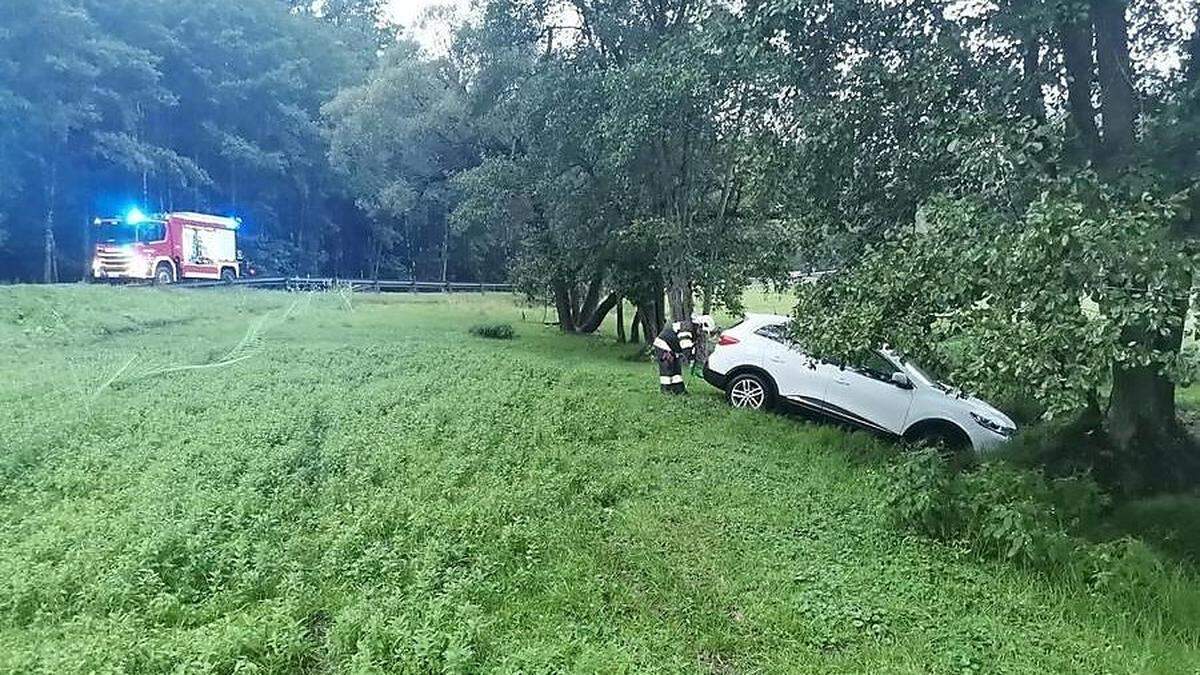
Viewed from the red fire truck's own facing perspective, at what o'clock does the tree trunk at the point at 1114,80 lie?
The tree trunk is roughly at 10 o'clock from the red fire truck.

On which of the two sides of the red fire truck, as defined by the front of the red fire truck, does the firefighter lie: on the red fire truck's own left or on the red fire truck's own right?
on the red fire truck's own left

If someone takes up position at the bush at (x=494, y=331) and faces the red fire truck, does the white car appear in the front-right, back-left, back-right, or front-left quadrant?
back-left

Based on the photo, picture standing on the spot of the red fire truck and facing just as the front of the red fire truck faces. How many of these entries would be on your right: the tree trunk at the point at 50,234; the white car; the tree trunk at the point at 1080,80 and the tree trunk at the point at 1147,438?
1

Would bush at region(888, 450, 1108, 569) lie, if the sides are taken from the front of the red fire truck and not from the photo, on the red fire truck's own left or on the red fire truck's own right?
on the red fire truck's own left

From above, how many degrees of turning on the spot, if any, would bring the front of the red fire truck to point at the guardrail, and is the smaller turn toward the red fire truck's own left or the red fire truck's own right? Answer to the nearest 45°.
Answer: approximately 180°

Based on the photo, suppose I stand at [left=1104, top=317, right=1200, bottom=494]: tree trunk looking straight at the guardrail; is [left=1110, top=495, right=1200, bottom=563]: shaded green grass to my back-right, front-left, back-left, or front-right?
back-left

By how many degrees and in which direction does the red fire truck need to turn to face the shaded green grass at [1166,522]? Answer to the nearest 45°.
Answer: approximately 45° to its left

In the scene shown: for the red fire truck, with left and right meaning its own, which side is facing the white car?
left

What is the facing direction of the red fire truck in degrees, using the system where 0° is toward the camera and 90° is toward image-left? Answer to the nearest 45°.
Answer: approximately 45°

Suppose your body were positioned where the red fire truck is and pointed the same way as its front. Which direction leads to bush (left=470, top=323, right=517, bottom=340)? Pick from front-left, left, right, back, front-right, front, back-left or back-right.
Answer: left

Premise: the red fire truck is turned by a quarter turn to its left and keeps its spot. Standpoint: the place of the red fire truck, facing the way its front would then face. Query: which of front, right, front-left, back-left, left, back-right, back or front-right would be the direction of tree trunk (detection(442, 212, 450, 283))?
left

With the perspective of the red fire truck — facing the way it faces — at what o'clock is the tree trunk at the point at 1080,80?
The tree trunk is roughly at 10 o'clock from the red fire truck.
